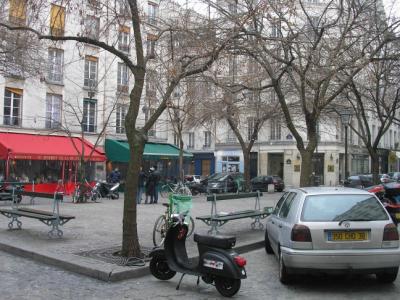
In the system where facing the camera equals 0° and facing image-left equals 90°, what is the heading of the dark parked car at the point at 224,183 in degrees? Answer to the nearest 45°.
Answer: approximately 45°

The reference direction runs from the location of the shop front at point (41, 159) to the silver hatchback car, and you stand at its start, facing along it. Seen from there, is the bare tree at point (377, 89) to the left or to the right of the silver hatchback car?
left

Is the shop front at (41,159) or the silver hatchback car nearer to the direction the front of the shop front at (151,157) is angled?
the silver hatchback car

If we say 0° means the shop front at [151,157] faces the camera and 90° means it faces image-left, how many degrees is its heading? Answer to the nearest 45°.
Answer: approximately 315°
